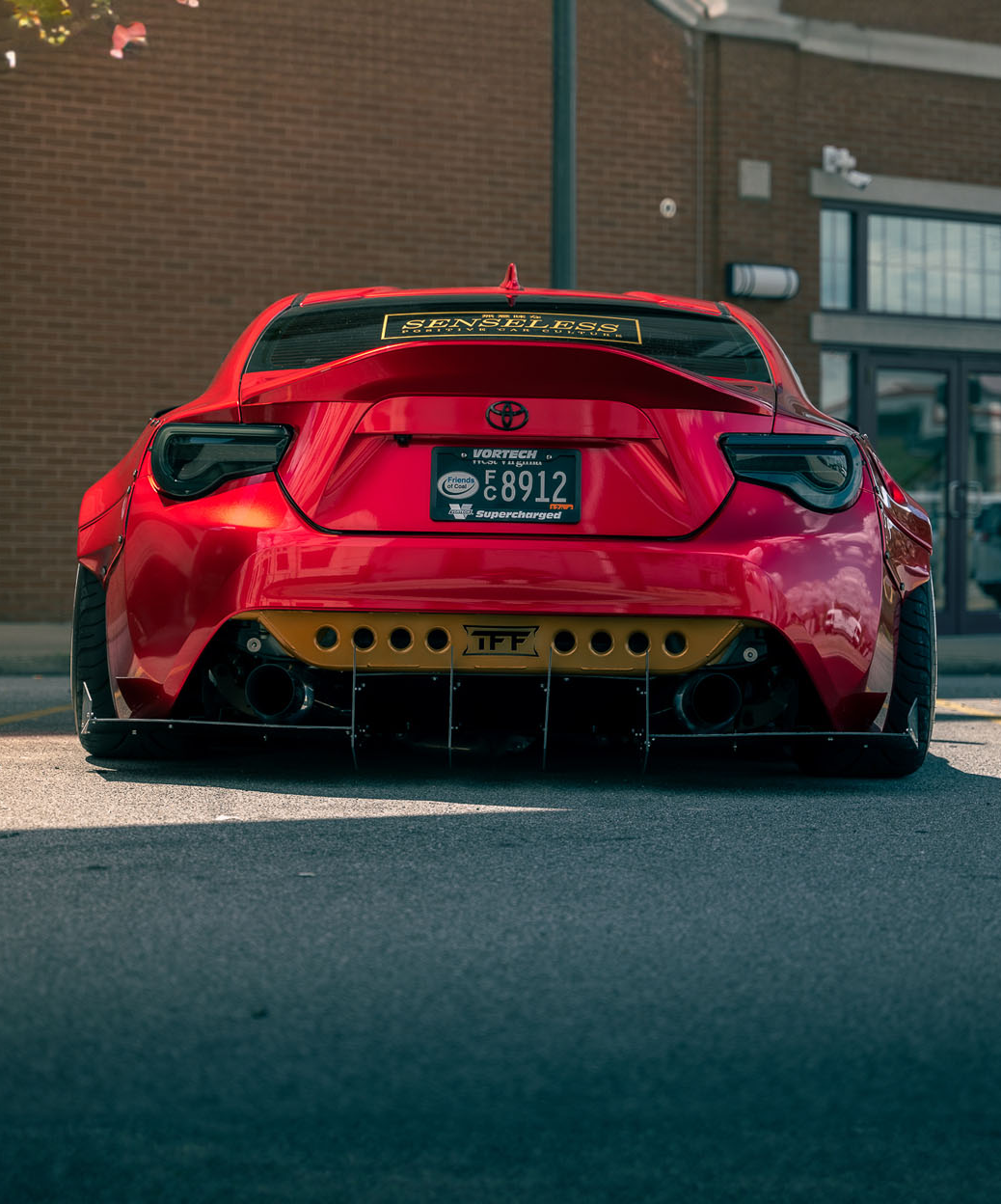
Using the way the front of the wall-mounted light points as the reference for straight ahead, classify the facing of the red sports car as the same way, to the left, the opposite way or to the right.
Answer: the opposite way

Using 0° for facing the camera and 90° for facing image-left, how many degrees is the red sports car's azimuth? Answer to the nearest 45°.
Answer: approximately 180°

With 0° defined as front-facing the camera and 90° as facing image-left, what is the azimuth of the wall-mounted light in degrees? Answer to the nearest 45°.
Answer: approximately 0°

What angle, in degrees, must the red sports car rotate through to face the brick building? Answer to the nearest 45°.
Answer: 0° — it already faces it

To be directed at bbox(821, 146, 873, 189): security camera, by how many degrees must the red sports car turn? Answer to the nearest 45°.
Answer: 0° — it already faces it

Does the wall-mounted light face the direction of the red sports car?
yes

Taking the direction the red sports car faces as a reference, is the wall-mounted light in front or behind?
in front

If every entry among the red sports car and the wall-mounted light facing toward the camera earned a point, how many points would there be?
1
